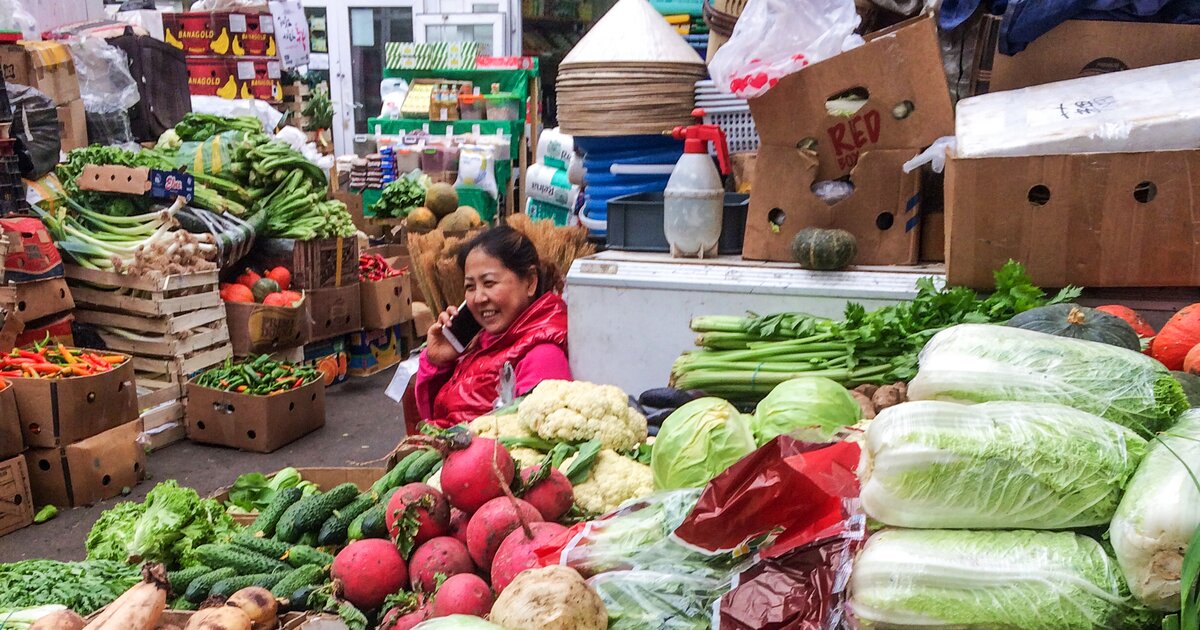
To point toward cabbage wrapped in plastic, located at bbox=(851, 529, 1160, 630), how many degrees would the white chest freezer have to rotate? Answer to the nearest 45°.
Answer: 0° — it already faces it

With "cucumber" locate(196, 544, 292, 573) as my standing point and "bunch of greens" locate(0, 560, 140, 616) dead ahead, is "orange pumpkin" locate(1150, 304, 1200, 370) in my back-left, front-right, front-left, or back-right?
back-right

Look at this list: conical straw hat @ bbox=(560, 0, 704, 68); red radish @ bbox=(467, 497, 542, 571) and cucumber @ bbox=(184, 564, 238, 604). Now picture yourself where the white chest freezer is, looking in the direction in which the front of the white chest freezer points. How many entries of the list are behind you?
1

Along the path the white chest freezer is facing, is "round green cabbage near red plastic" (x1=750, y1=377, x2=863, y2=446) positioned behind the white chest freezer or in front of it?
in front

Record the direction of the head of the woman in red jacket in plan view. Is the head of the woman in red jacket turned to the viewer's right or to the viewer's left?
to the viewer's left

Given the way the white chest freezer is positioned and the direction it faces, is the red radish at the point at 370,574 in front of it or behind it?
in front

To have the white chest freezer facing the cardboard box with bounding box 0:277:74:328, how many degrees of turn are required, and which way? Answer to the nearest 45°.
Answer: approximately 90° to its right

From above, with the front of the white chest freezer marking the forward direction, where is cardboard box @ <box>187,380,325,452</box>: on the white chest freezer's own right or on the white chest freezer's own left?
on the white chest freezer's own right

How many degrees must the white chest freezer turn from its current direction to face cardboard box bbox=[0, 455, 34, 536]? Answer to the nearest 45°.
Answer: approximately 90° to its right

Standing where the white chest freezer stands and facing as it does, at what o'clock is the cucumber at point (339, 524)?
The cucumber is roughly at 1 o'clock from the white chest freezer.

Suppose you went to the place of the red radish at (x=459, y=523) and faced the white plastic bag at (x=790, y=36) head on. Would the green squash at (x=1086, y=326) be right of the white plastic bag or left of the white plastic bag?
right

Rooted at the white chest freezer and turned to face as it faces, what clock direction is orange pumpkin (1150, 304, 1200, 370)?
The orange pumpkin is roughly at 10 o'clock from the white chest freezer.

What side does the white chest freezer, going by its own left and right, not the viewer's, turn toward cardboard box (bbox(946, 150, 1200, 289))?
left

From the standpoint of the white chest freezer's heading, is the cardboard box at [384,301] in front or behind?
behind

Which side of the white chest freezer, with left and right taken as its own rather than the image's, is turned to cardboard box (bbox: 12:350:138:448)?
right

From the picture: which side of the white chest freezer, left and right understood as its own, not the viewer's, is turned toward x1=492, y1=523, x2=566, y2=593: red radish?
front

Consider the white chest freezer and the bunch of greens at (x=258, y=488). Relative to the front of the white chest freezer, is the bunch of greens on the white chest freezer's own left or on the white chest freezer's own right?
on the white chest freezer's own right

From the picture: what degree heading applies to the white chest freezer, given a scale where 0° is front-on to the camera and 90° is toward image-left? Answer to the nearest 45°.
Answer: approximately 0°

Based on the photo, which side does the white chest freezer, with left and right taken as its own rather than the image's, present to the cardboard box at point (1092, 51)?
left

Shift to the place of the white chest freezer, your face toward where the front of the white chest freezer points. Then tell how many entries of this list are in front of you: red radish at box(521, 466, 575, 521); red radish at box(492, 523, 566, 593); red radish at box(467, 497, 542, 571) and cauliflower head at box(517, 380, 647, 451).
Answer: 4

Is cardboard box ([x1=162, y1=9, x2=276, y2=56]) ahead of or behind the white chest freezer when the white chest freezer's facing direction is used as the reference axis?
behind

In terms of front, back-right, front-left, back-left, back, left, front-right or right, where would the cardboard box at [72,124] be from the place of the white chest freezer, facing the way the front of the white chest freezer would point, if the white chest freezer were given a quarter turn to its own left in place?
back-left
